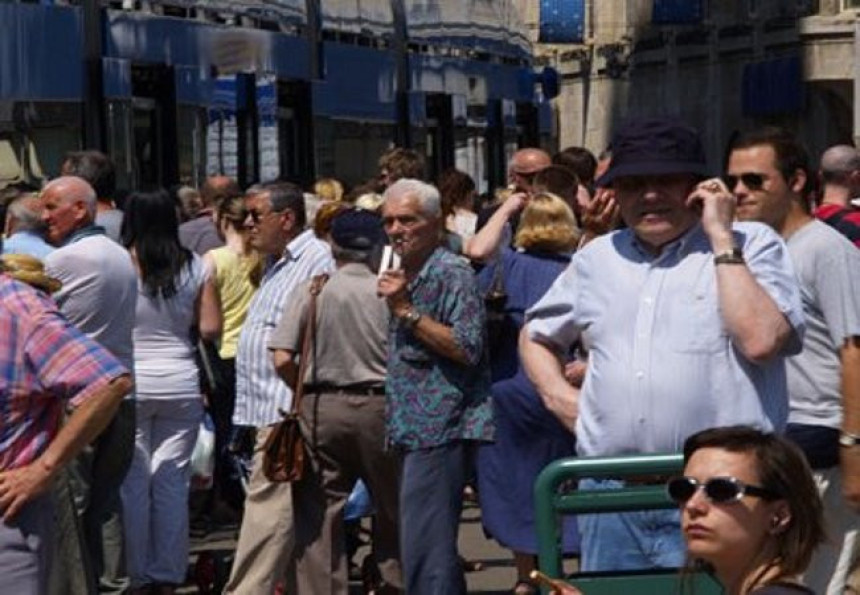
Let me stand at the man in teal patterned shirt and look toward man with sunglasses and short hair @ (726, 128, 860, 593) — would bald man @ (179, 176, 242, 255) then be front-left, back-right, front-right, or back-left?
back-left

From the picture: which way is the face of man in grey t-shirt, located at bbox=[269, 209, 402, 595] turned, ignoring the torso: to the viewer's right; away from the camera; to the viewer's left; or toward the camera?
away from the camera

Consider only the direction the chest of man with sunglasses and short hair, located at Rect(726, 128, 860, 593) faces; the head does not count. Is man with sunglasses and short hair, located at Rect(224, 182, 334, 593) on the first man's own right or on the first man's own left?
on the first man's own right

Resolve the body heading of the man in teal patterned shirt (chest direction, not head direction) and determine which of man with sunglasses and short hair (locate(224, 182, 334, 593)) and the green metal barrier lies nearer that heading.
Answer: the green metal barrier

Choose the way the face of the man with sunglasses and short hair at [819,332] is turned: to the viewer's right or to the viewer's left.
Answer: to the viewer's left
